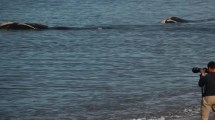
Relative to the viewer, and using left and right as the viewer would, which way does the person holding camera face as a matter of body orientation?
facing away from the viewer and to the left of the viewer
